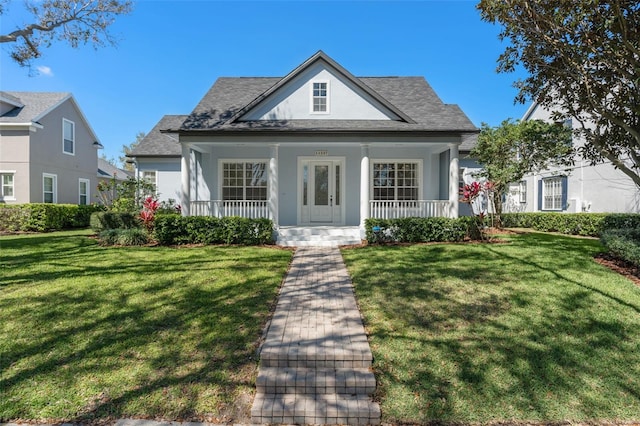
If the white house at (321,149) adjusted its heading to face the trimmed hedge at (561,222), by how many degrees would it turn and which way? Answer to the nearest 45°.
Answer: approximately 90° to its left

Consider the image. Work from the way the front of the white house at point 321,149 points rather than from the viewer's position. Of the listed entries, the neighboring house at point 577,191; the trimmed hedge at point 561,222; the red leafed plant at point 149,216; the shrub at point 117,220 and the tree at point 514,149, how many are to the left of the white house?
3

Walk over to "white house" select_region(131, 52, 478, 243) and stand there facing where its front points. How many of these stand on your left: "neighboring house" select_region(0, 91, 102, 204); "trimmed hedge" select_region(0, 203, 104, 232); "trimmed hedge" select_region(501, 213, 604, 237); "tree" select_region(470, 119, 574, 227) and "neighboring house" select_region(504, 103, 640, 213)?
3

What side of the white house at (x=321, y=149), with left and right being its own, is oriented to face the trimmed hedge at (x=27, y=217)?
right

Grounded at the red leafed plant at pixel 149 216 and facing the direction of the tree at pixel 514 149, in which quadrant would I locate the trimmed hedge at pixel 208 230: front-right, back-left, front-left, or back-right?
front-right

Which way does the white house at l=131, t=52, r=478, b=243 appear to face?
toward the camera

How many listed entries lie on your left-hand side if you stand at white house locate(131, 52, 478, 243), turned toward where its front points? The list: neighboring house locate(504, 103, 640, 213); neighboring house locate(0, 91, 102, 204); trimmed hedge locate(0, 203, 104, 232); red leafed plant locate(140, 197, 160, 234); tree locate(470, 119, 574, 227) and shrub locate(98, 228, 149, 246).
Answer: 2

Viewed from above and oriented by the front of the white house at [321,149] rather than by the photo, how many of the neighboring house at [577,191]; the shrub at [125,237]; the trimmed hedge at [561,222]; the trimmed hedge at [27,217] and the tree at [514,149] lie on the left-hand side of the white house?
3

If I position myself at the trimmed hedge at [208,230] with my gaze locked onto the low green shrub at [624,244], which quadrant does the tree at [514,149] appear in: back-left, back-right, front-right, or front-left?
front-left

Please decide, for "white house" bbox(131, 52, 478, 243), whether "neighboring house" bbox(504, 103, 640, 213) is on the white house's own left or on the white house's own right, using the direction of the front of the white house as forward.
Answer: on the white house's own left

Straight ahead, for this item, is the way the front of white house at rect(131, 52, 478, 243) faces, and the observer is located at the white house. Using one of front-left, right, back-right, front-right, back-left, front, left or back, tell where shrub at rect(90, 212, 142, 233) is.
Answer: right

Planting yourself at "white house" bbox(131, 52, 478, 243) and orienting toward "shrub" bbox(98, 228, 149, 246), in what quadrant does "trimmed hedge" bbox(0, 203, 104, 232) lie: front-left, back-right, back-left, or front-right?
front-right

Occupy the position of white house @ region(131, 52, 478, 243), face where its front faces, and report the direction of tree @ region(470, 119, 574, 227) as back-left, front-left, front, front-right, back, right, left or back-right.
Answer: left

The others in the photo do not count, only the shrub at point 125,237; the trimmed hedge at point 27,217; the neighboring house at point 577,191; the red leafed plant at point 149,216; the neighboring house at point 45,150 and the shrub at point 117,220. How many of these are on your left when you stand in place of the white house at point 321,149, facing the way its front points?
1

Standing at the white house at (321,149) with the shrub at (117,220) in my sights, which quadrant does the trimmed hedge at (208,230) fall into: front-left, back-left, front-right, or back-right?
front-left

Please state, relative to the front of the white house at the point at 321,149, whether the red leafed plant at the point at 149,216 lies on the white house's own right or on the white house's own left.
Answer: on the white house's own right

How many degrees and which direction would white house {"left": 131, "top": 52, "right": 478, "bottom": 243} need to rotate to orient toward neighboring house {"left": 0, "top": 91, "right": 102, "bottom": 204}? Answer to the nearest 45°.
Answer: approximately 135° to its right
